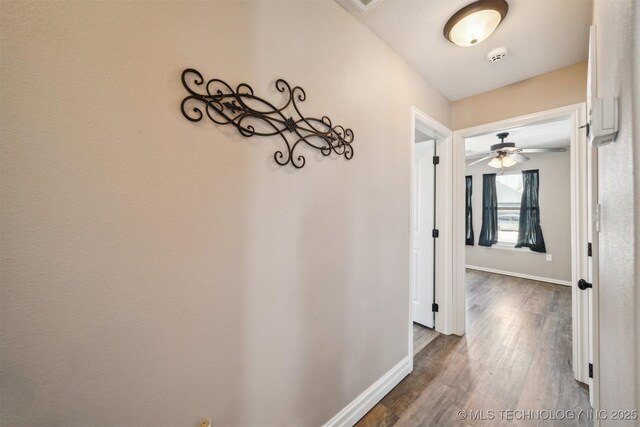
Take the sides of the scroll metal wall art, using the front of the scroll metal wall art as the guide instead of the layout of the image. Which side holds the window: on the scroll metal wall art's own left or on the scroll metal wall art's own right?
on the scroll metal wall art's own left

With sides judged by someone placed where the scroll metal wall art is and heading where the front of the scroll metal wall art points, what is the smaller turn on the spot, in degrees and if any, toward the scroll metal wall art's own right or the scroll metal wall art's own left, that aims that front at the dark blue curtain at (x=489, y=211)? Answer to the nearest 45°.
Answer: approximately 90° to the scroll metal wall art's own left

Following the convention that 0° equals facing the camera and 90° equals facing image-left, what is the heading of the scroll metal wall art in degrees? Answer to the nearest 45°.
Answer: approximately 315°

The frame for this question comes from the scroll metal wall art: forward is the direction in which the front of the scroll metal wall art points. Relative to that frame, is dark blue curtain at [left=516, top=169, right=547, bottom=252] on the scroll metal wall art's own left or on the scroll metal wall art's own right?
on the scroll metal wall art's own left

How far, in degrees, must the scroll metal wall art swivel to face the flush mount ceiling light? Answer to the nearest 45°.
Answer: approximately 45° to its left

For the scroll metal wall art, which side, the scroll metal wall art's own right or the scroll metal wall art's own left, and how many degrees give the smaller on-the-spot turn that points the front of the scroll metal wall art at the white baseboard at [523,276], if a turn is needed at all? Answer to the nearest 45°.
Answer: approximately 90° to the scroll metal wall art's own left

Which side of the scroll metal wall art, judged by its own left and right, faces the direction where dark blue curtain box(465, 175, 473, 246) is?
left

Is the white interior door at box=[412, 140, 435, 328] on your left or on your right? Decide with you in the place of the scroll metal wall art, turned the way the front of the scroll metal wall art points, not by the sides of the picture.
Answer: on your left
